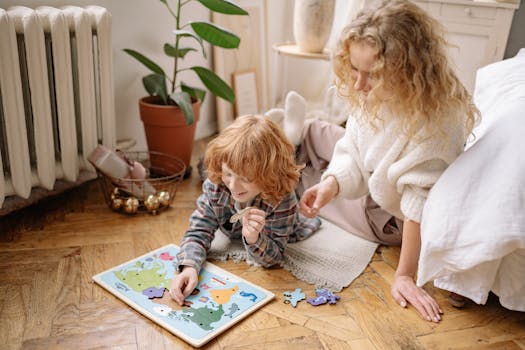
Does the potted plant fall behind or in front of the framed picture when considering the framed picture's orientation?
in front

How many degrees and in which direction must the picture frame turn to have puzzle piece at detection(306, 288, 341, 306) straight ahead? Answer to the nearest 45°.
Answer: approximately 45° to its right

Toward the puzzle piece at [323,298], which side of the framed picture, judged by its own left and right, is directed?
front

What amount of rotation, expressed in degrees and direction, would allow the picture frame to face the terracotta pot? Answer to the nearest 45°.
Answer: approximately 45° to its right

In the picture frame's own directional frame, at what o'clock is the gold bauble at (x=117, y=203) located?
The gold bauble is roughly at 2 o'clock from the picture frame.

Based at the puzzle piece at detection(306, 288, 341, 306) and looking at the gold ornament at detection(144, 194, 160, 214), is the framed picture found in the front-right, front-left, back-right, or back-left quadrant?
front-right

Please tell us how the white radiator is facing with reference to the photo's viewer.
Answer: facing the viewer and to the right of the viewer

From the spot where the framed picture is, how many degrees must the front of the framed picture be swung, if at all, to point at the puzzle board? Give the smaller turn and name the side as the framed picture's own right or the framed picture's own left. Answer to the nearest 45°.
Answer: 0° — it already faces it

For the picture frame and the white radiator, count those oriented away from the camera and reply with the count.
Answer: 0

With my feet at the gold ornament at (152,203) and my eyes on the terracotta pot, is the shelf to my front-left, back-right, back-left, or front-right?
front-right

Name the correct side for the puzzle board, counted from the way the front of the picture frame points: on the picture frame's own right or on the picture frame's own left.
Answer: on the picture frame's own right

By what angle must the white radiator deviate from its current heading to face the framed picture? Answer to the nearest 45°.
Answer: approximately 90° to its left

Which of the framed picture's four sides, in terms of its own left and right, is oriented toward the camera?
front

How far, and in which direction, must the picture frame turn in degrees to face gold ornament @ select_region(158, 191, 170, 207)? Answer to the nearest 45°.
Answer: approximately 45° to its right

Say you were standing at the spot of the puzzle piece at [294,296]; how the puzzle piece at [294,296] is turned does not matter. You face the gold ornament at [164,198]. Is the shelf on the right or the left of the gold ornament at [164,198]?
right

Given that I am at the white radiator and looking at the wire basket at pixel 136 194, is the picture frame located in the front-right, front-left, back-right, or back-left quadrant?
front-left

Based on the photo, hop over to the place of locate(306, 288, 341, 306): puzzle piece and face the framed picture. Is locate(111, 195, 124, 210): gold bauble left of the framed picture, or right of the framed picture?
left
